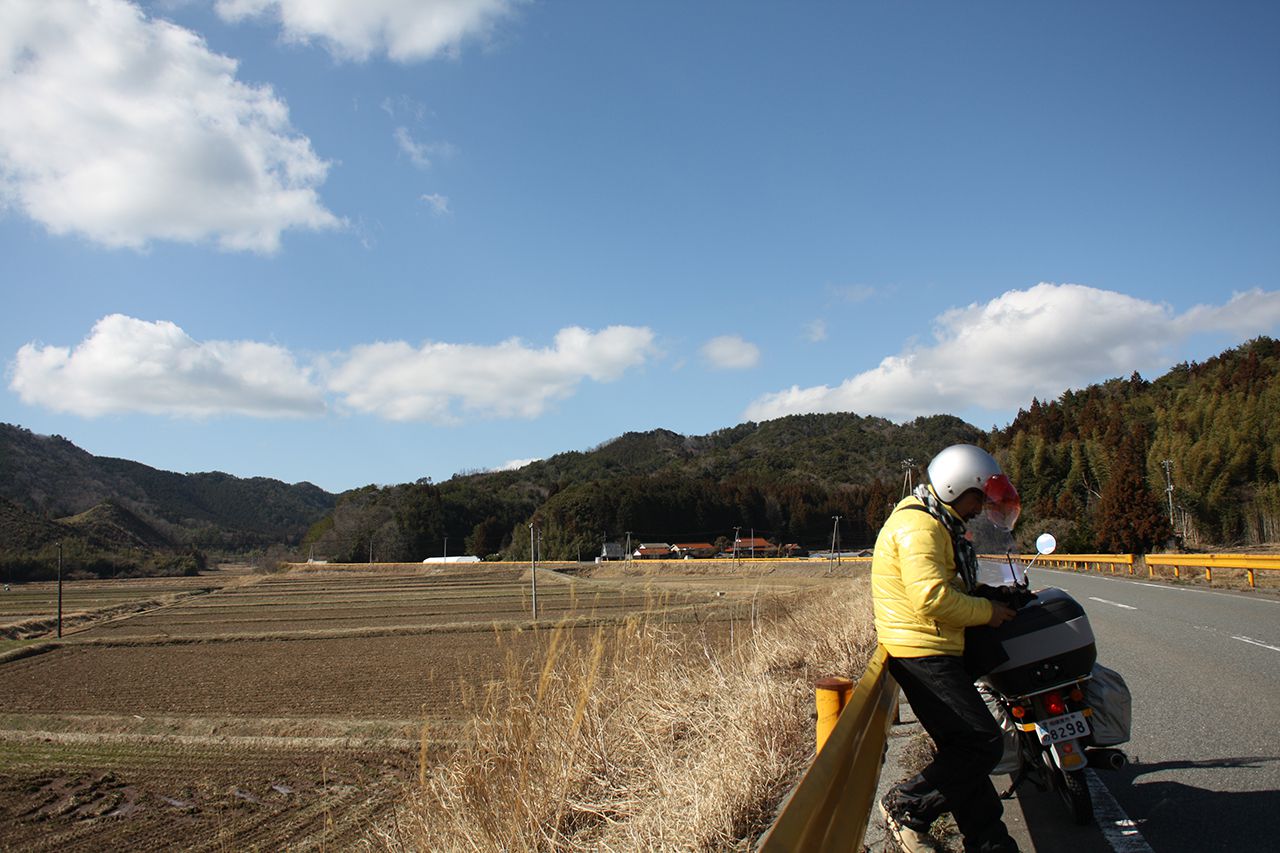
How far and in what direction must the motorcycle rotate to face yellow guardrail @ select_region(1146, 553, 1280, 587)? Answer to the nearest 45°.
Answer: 0° — it already faces it

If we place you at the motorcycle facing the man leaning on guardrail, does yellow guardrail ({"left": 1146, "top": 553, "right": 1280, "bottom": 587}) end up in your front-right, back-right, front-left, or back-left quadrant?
back-right

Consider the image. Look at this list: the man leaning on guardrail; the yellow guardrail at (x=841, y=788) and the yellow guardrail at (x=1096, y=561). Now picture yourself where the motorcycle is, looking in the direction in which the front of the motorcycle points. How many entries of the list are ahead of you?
1

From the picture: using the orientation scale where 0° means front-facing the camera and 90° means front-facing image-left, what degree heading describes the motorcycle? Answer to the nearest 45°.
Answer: approximately 180°

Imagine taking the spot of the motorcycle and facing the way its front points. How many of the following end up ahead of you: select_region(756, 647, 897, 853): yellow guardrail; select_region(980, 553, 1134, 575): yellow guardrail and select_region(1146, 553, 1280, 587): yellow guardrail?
2

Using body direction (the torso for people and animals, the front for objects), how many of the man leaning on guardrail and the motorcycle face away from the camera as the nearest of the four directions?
1

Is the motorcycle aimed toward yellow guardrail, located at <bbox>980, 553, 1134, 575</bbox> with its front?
yes

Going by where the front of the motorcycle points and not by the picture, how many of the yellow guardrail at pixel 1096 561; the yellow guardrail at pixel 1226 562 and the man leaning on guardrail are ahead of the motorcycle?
2

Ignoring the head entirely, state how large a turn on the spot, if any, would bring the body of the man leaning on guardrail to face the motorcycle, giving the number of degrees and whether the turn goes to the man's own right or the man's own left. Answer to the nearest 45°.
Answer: approximately 45° to the man's own left

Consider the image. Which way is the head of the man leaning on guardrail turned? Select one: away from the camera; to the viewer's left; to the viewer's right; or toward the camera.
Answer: to the viewer's right

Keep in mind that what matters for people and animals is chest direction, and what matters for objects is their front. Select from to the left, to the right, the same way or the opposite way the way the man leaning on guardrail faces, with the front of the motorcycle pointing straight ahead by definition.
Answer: to the right

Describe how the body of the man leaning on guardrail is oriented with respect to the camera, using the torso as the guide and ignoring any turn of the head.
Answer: to the viewer's right
